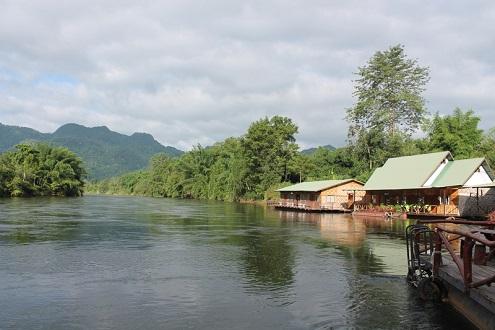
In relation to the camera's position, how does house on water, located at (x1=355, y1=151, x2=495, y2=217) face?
facing the viewer and to the left of the viewer
